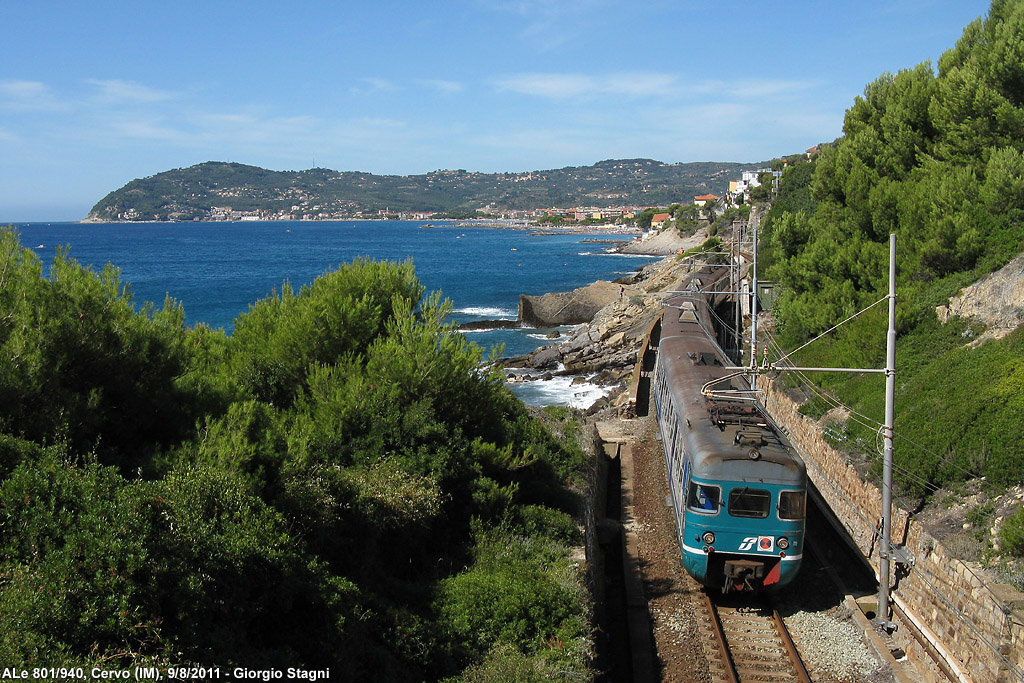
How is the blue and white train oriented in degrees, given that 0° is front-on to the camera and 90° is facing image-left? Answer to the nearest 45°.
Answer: approximately 0°

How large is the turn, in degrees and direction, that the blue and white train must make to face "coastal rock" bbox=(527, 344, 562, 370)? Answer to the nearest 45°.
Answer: approximately 180°

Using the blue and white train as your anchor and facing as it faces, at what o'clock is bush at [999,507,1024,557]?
The bush is roughly at 11 o'clock from the blue and white train.

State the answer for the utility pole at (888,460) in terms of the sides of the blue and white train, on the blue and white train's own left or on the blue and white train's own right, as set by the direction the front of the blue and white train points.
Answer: on the blue and white train's own left

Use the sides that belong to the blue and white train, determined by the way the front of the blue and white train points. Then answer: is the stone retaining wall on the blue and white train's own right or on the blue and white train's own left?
on the blue and white train's own left
